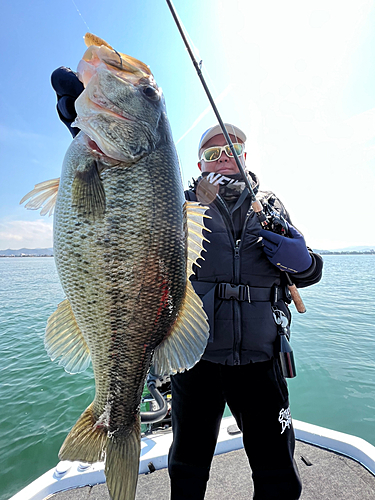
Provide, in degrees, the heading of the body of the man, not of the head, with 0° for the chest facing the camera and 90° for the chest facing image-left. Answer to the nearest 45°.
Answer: approximately 0°
